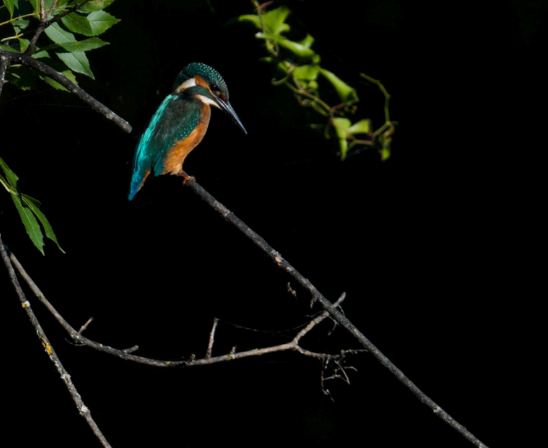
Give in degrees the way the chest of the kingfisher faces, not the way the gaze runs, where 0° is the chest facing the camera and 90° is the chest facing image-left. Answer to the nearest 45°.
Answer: approximately 270°
